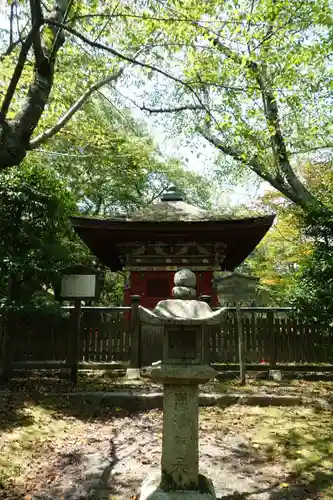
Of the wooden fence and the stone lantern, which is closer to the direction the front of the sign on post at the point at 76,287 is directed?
the stone lantern

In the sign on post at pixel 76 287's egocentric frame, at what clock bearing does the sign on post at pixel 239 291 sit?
the sign on post at pixel 239 291 is roughly at 9 o'clock from the sign on post at pixel 76 287.

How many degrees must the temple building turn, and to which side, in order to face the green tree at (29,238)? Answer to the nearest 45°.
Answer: approximately 45° to its right

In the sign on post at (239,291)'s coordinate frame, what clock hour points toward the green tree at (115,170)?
The green tree is roughly at 5 o'clock from the sign on post.

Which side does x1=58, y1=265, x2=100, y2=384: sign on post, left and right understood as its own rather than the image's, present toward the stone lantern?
front

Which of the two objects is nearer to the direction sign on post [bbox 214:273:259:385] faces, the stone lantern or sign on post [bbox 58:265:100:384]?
the stone lantern

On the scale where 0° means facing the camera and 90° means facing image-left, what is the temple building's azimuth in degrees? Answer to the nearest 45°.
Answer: approximately 0°

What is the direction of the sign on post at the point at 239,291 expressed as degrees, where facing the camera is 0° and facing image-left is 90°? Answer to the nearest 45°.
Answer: approximately 0°
